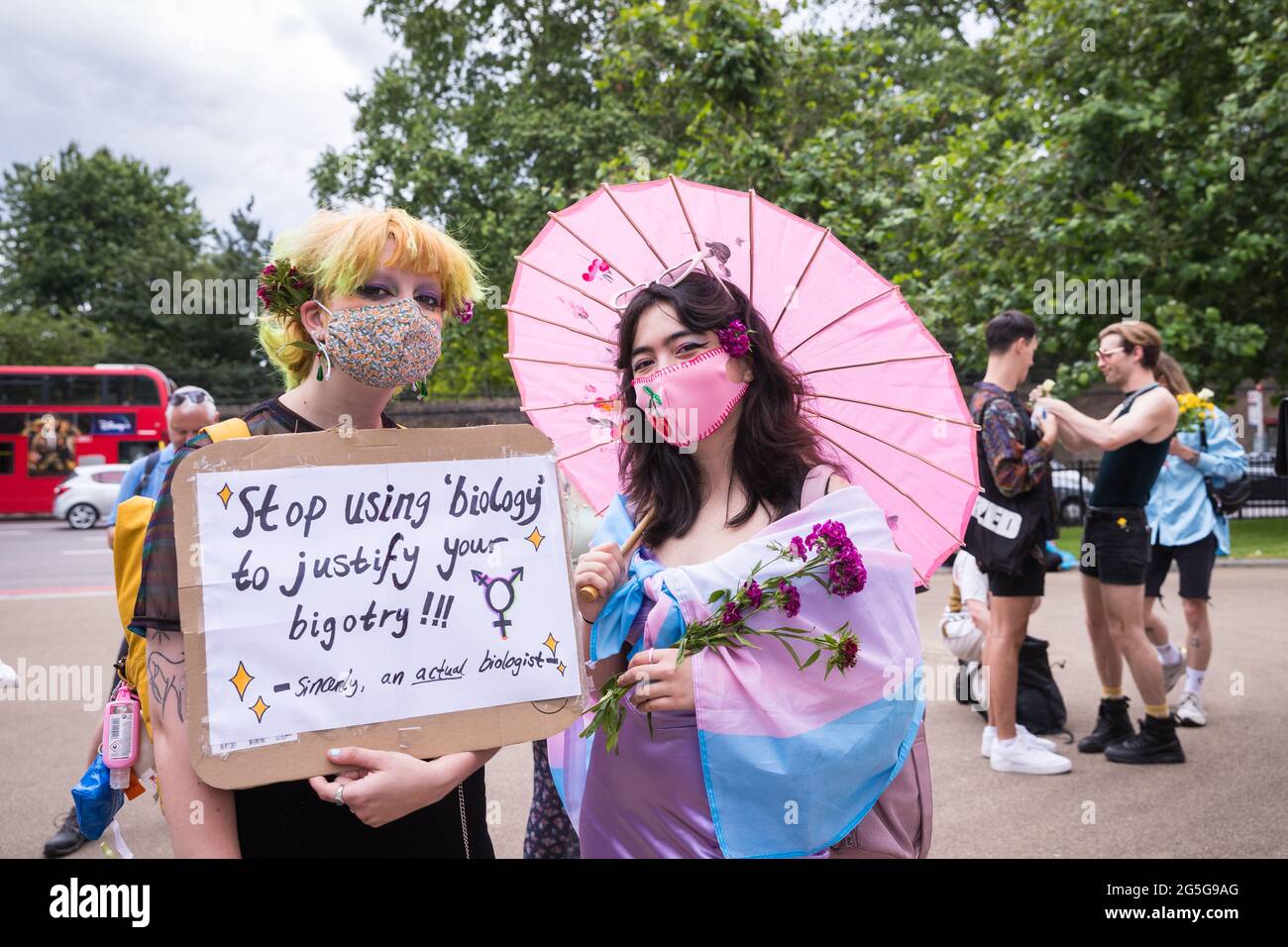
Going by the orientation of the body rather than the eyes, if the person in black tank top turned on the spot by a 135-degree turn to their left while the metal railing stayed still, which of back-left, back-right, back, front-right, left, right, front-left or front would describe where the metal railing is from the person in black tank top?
back-left

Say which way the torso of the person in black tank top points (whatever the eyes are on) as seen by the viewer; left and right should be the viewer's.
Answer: facing to the left of the viewer

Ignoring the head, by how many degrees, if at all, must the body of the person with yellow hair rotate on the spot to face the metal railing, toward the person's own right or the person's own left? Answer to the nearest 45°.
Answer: approximately 90° to the person's own left

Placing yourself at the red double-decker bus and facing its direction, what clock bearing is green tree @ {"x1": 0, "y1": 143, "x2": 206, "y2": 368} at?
The green tree is roughly at 9 o'clock from the red double-decker bus.

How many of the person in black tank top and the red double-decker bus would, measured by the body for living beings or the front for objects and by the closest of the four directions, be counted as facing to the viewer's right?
1

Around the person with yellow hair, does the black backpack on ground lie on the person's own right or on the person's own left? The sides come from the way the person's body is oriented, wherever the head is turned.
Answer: on the person's own left

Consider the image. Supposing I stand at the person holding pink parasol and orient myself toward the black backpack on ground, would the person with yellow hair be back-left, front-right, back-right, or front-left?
back-left

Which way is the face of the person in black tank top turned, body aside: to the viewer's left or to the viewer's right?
to the viewer's left

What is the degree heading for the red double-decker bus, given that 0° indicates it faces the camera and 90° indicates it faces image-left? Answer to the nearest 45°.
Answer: approximately 270°

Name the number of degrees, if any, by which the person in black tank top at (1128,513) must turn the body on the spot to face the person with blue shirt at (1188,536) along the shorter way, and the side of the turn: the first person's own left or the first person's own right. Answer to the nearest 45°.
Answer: approximately 90° to the first person's own right

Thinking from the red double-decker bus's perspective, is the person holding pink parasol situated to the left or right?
on its right

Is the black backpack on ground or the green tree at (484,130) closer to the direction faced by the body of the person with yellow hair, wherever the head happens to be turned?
the black backpack on ground

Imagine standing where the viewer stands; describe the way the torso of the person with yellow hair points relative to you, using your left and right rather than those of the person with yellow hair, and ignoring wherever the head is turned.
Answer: facing the viewer and to the right of the viewer
